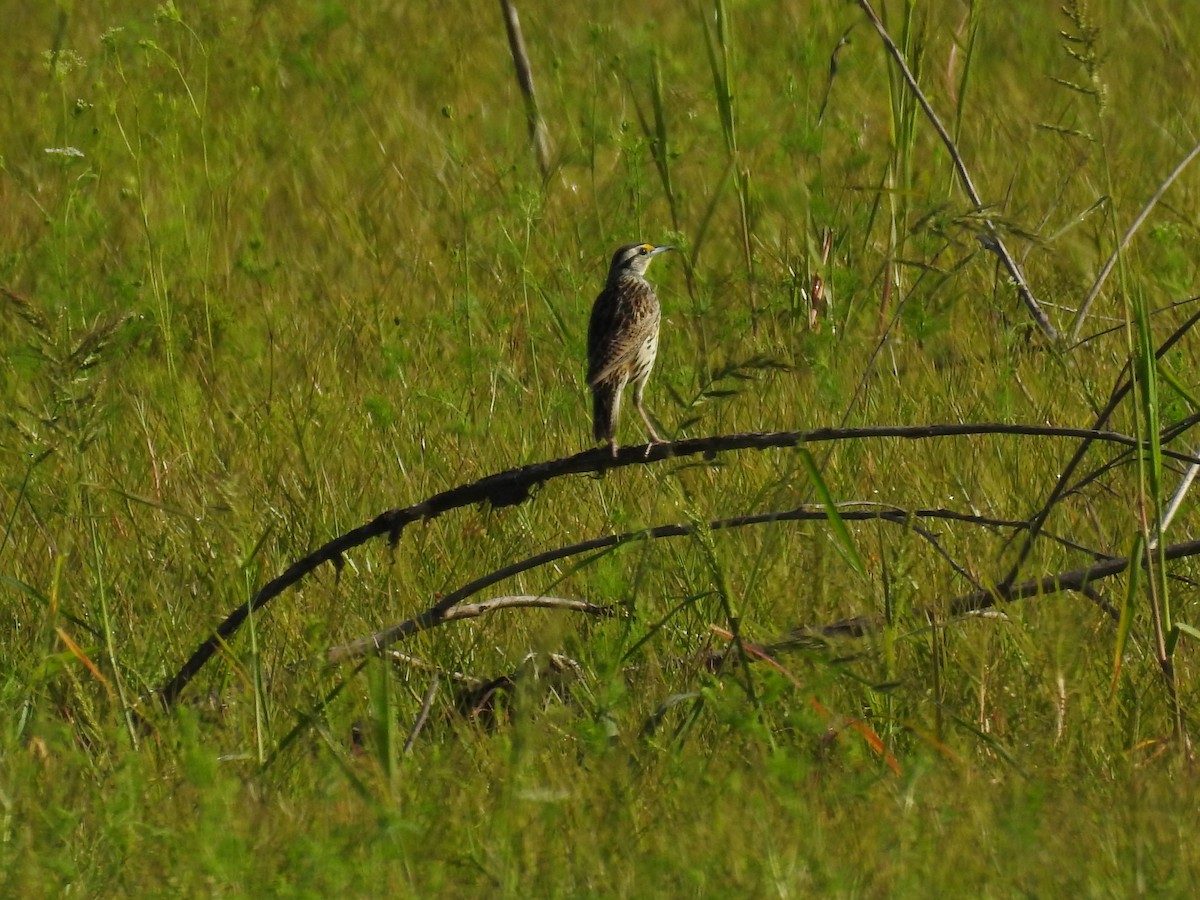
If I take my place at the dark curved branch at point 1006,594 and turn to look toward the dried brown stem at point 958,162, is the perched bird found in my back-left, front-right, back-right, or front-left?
front-left

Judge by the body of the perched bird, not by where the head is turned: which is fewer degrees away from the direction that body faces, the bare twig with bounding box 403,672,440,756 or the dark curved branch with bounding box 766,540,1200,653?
the dark curved branch

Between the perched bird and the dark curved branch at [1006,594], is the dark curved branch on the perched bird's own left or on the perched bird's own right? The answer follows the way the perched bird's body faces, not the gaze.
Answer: on the perched bird's own right

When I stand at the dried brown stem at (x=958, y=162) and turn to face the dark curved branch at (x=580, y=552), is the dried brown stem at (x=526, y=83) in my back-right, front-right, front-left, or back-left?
back-right

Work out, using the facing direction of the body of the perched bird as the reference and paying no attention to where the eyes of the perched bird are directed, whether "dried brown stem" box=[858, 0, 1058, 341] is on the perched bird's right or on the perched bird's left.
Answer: on the perched bird's left

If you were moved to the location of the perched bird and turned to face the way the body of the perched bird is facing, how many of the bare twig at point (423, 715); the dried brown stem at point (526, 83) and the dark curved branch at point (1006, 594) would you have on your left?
1
